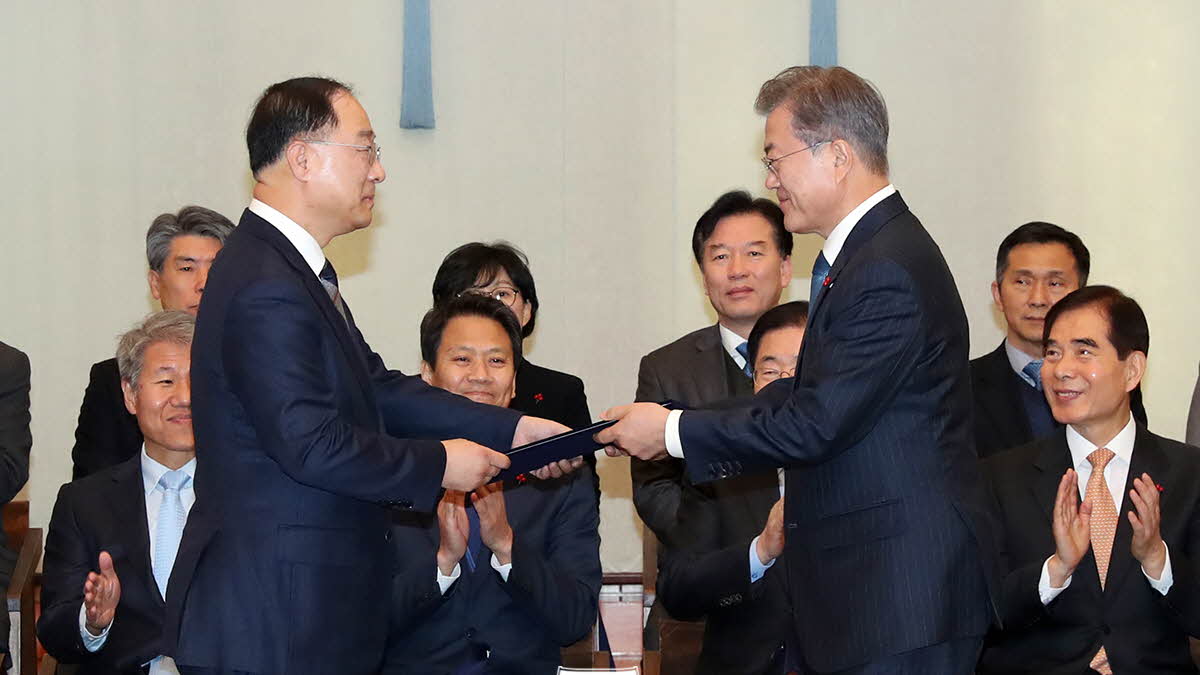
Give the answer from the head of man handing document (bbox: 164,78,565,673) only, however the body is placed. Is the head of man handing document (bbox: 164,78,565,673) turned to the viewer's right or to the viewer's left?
to the viewer's right

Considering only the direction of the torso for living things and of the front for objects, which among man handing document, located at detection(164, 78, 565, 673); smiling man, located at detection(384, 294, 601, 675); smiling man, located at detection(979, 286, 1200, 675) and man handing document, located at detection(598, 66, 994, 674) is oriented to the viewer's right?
man handing document, located at detection(164, 78, 565, 673)

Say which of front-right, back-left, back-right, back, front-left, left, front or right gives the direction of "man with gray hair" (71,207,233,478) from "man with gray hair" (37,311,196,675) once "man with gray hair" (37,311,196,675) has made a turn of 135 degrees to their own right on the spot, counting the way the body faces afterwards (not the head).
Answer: right

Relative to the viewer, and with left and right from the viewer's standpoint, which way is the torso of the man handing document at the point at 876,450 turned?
facing to the left of the viewer

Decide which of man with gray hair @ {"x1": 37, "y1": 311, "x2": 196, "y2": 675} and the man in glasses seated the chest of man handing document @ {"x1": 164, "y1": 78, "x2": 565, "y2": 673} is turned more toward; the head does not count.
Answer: the man in glasses seated

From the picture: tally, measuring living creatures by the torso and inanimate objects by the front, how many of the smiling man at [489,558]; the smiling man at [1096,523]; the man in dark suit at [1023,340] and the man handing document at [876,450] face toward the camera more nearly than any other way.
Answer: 3

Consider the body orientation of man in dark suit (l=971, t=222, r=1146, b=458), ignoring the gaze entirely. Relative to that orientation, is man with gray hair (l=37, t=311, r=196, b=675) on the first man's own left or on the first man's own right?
on the first man's own right

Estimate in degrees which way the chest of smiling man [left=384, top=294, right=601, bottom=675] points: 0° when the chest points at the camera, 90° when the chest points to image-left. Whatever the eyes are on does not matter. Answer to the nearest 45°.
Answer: approximately 0°

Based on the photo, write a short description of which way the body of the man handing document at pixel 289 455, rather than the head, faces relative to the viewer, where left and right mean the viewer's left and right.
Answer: facing to the right of the viewer

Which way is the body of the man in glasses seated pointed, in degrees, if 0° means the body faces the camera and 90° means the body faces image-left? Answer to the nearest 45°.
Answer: approximately 315°

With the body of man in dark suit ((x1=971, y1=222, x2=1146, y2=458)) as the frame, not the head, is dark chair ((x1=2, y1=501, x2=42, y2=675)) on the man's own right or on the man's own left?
on the man's own right
